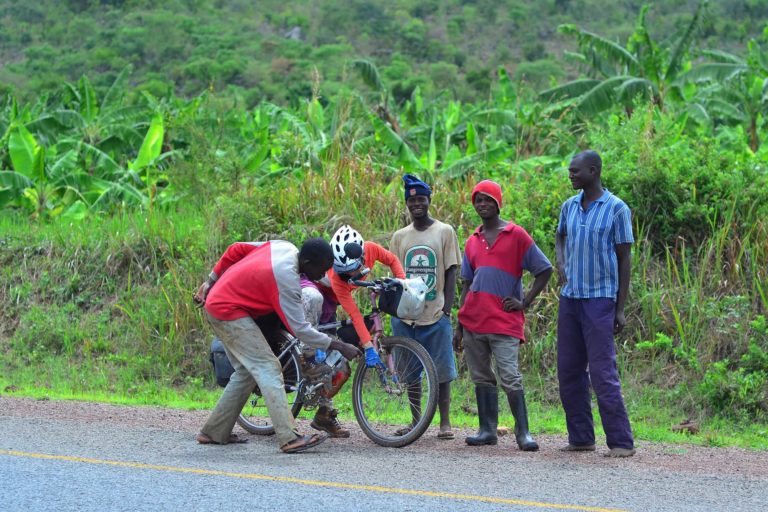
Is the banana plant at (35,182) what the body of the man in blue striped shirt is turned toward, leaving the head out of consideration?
no

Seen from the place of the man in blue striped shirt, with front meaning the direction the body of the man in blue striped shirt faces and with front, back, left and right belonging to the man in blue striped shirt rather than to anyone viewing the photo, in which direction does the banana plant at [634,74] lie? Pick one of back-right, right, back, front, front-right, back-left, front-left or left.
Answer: back-right

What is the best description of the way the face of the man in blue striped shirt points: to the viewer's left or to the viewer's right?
to the viewer's left

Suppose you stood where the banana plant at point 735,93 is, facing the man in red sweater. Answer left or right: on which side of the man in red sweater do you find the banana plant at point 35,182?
right

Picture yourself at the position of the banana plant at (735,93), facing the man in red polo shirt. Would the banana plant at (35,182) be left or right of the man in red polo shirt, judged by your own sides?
right

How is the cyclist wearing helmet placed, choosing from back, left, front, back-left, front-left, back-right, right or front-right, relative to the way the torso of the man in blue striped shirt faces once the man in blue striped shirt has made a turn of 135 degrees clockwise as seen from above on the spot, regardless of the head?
left

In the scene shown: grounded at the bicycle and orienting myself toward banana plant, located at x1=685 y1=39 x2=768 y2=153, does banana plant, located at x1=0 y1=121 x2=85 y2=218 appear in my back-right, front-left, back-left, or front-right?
front-left

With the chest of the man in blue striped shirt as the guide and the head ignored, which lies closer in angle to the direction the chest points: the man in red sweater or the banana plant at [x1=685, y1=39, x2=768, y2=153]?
the man in red sweater

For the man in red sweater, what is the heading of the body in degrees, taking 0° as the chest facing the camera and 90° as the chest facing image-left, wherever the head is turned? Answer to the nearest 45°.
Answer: approximately 270°

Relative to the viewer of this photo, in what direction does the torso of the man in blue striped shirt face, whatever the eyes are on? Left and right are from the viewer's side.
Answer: facing the viewer and to the left of the viewer

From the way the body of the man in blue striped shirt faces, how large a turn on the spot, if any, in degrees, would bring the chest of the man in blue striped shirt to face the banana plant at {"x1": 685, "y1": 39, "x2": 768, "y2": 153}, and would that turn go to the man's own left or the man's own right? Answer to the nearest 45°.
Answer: approximately 135° to the man's own right

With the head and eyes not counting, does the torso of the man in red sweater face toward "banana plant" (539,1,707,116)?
no

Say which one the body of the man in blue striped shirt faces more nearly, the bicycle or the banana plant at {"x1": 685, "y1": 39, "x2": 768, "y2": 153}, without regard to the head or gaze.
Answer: the bicycle
